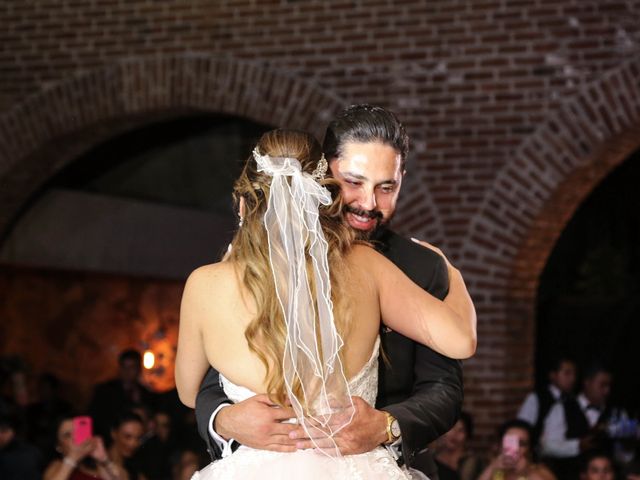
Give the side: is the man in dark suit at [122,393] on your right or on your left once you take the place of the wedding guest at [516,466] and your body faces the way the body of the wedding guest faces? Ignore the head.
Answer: on your right

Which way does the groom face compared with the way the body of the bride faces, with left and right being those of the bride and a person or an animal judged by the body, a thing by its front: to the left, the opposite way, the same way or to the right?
the opposite way

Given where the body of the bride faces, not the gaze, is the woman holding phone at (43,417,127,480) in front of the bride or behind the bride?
in front

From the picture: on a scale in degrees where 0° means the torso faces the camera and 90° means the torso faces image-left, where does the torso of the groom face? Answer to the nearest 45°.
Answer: approximately 0°

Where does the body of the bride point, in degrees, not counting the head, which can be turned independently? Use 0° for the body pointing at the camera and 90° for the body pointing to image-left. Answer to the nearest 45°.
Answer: approximately 180°

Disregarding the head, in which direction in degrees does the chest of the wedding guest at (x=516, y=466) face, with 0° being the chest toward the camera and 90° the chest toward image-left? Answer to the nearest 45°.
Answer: approximately 0°

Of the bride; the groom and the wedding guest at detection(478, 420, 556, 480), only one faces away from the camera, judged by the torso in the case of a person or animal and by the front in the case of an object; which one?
the bride

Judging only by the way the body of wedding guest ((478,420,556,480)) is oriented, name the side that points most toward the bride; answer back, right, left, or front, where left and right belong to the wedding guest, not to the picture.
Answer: front

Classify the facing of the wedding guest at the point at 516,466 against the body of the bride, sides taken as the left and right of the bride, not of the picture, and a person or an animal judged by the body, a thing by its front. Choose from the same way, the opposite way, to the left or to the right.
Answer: the opposite way

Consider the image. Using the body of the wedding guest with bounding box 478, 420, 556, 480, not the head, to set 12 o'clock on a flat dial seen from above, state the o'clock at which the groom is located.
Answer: The groom is roughly at 12 o'clock from the wedding guest.
